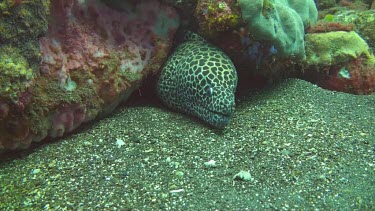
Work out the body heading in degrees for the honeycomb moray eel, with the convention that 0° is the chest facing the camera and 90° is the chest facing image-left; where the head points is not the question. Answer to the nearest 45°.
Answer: approximately 315°

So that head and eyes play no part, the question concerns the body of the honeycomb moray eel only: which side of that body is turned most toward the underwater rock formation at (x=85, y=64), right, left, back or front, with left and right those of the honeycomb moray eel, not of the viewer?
right
